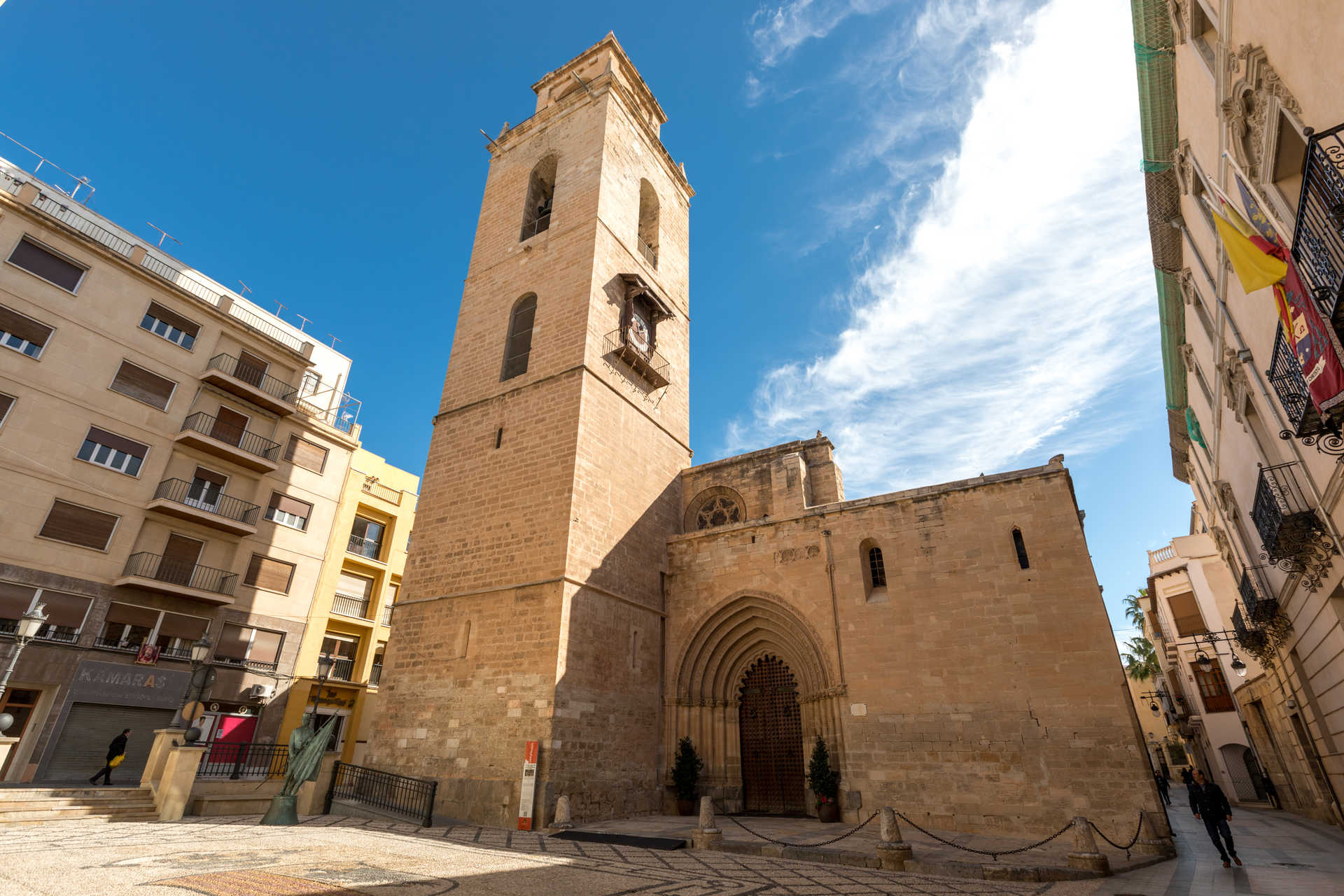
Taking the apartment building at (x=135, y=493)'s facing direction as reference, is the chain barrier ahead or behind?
ahead

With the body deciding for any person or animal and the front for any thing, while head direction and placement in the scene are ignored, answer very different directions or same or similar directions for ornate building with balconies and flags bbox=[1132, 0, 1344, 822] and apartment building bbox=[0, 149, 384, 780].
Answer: very different directions

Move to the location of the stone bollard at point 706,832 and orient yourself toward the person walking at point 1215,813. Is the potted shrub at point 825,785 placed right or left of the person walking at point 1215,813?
left

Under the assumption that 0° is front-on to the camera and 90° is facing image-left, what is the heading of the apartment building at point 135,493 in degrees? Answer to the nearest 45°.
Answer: approximately 315°

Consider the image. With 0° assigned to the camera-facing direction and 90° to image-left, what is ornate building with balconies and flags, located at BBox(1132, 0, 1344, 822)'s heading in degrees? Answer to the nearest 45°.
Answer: approximately 45°

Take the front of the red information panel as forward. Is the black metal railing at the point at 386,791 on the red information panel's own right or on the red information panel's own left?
on the red information panel's own right

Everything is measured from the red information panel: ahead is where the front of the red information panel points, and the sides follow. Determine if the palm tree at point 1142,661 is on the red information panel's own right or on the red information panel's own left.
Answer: on the red information panel's own left

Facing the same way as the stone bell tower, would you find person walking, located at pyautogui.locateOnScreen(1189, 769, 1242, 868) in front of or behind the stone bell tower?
in front

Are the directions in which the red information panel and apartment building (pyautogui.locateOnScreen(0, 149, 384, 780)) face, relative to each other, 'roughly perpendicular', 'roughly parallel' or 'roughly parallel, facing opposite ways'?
roughly perpendicular

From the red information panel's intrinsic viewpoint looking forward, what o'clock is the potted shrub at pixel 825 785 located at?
The potted shrub is roughly at 9 o'clock from the red information panel.

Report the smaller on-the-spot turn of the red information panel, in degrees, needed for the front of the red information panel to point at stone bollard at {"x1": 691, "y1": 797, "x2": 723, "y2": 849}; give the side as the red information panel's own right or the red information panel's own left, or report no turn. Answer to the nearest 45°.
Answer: approximately 45° to the red information panel's own left
